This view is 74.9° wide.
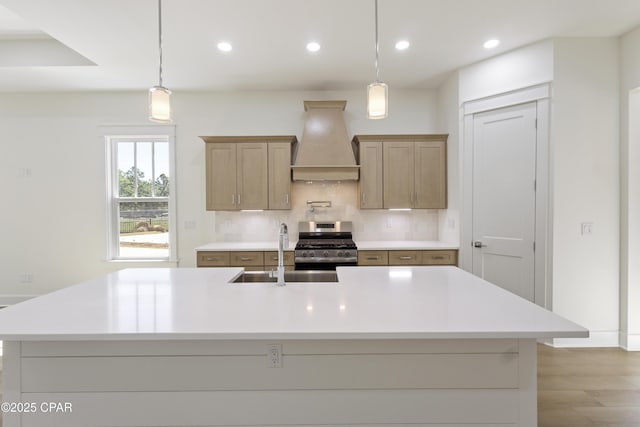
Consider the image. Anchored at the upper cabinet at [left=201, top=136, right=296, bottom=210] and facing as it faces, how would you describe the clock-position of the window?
The window is roughly at 4 o'clock from the upper cabinet.

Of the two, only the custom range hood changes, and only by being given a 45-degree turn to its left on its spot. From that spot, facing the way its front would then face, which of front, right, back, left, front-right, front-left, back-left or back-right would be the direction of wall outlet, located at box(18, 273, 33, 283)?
back-right

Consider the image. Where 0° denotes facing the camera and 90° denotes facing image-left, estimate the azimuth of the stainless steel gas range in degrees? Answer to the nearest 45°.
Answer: approximately 0°

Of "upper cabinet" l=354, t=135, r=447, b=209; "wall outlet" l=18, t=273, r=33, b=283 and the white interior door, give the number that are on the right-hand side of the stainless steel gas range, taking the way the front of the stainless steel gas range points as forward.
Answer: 1

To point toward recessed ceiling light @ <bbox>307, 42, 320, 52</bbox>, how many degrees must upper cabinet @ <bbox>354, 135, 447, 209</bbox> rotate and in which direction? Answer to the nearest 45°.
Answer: approximately 45° to its right

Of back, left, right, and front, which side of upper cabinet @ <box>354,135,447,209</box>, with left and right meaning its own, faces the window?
right

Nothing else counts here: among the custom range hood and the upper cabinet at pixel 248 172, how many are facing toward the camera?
2

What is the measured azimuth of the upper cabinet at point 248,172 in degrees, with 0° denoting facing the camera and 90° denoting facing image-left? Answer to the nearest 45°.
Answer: approximately 0°
